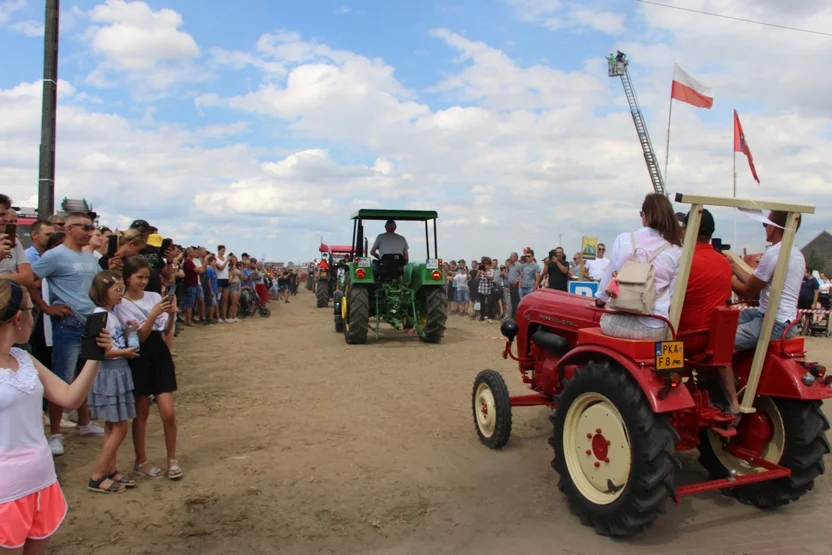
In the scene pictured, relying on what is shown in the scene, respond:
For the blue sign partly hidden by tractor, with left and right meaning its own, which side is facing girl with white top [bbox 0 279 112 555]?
front

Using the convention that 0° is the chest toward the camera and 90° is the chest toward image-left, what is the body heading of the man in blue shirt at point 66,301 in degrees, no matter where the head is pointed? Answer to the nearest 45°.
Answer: approximately 315°

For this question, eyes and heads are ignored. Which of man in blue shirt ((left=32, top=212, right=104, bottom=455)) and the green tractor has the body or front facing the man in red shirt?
the man in blue shirt

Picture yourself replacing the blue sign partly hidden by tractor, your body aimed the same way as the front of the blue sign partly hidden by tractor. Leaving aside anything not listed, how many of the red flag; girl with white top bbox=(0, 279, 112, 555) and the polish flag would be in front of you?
1

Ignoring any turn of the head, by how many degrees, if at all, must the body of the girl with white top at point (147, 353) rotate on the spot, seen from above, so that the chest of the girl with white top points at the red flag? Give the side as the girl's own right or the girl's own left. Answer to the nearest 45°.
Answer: approximately 90° to the girl's own left

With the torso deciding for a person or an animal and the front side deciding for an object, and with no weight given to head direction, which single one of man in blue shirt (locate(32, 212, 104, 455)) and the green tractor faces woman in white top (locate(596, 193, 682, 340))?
the man in blue shirt

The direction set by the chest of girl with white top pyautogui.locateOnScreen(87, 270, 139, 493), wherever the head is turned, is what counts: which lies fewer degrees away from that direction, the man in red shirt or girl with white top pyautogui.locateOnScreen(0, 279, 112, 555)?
the man in red shirt

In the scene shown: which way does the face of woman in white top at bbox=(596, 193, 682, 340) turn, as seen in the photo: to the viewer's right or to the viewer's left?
to the viewer's left

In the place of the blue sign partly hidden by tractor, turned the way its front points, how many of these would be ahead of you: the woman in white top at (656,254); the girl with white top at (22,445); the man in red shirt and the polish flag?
3

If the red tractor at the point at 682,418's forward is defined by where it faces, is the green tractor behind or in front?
in front

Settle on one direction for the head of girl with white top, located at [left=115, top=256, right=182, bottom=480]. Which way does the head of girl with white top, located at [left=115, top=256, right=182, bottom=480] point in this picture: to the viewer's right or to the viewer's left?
to the viewer's right

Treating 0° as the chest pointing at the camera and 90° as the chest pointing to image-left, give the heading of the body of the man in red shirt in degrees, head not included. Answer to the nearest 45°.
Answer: approximately 135°

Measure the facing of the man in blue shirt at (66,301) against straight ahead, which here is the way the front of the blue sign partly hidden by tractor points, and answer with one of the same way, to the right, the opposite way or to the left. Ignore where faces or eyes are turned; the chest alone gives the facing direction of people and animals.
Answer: to the left
